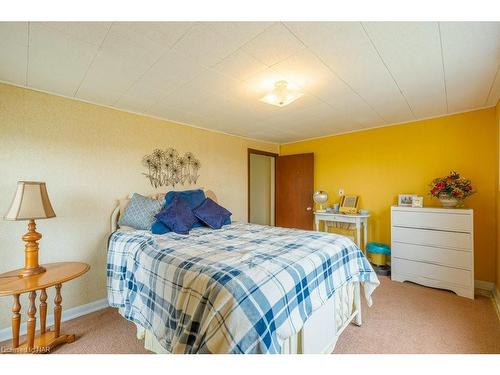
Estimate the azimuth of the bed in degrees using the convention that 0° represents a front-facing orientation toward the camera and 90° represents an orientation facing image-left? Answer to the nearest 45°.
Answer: approximately 315°

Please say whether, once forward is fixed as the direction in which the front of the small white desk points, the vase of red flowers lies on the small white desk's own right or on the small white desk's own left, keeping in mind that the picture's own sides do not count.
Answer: on the small white desk's own left

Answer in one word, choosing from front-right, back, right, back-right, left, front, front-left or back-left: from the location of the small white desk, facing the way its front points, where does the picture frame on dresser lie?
back-left

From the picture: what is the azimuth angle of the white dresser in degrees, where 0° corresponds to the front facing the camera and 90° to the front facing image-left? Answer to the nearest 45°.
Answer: approximately 45°

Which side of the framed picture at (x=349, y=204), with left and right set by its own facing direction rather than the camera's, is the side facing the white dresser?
left

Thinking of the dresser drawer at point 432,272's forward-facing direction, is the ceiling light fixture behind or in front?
in front

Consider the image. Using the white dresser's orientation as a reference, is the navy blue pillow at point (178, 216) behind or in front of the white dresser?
in front
